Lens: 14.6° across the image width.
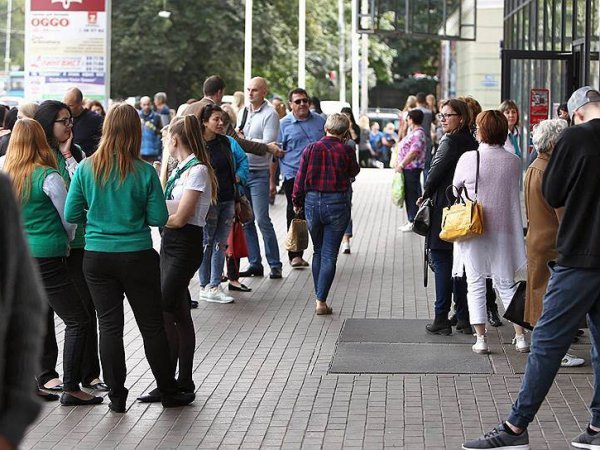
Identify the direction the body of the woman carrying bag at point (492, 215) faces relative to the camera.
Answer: away from the camera

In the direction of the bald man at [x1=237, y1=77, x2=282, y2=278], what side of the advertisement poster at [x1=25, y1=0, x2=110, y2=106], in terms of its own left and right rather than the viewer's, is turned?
front

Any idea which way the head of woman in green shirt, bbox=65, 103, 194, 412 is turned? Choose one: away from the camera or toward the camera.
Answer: away from the camera

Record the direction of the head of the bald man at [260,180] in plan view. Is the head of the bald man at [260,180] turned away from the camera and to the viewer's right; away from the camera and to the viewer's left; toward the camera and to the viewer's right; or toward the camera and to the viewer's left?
toward the camera and to the viewer's left

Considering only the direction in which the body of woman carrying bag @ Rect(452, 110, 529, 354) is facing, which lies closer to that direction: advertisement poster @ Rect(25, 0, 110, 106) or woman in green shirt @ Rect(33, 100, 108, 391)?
the advertisement poster

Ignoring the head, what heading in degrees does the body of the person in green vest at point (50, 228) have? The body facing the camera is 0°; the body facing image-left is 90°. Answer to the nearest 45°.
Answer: approximately 225°

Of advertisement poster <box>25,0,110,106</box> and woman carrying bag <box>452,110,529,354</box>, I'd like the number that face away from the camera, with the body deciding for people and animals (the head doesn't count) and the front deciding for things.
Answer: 1

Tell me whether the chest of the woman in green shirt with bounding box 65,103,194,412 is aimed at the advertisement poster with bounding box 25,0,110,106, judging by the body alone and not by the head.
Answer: yes

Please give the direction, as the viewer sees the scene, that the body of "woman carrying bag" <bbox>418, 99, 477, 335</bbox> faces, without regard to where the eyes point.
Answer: to the viewer's left

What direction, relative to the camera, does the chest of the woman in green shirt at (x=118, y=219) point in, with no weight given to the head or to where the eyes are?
away from the camera

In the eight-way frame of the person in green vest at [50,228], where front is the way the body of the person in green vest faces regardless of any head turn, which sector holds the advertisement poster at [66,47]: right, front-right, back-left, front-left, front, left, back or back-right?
front-left
